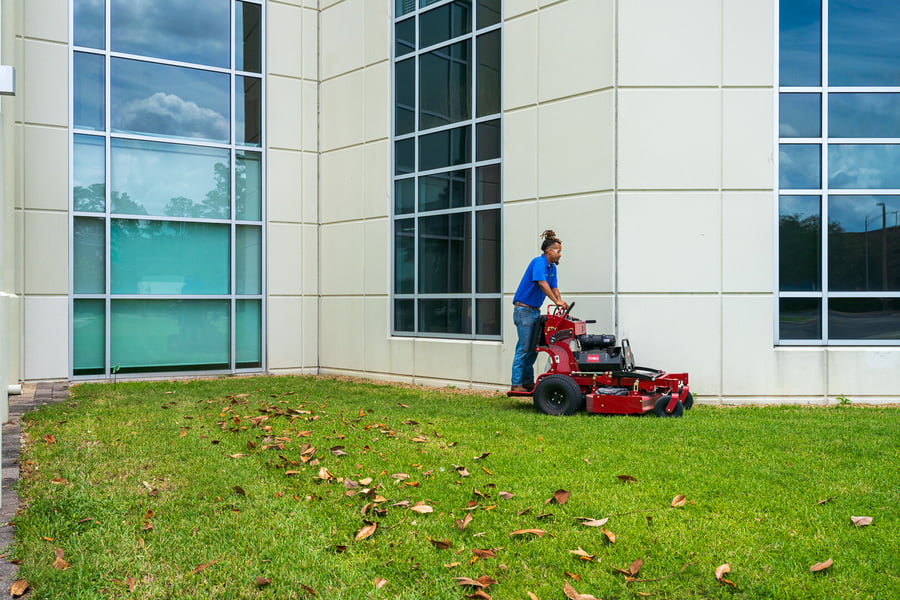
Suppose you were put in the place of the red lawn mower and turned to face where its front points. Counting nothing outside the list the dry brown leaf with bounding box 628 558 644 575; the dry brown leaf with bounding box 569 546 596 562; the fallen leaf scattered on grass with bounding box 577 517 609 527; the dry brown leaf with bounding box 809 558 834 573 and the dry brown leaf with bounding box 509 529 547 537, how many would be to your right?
5

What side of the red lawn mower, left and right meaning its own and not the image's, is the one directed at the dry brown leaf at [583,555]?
right

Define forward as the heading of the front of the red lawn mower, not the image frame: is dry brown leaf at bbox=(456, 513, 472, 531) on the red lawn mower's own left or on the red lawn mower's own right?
on the red lawn mower's own right

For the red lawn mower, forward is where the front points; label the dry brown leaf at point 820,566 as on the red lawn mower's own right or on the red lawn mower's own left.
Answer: on the red lawn mower's own right

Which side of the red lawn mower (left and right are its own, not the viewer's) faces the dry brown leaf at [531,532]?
right

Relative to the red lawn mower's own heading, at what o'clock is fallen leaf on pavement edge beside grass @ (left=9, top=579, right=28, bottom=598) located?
The fallen leaf on pavement edge beside grass is roughly at 4 o'clock from the red lawn mower.

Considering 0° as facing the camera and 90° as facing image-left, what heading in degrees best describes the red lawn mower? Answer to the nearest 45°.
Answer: approximately 270°

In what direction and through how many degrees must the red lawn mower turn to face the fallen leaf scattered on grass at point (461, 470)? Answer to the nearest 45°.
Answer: approximately 90° to its right
